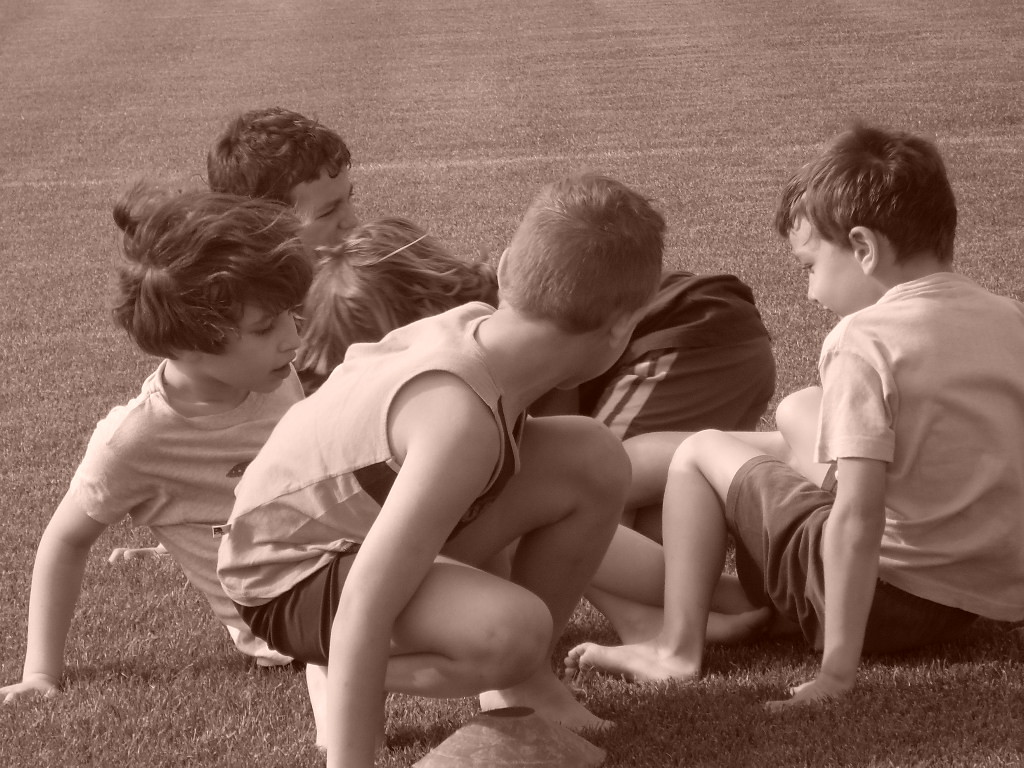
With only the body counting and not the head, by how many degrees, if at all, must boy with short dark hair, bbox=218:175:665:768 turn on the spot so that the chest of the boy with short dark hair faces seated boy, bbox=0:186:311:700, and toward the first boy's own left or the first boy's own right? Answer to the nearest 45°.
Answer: approximately 135° to the first boy's own left

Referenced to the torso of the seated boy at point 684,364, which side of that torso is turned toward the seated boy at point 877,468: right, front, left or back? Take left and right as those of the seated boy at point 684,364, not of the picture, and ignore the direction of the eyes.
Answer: back

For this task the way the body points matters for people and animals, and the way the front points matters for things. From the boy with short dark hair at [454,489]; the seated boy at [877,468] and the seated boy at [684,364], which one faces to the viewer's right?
the boy with short dark hair

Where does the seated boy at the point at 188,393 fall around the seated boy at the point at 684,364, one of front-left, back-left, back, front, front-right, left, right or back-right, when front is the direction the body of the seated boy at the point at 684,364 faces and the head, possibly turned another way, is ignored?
front-left

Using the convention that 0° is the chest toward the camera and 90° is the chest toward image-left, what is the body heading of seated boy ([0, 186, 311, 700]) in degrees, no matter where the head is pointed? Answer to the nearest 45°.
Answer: approximately 315°

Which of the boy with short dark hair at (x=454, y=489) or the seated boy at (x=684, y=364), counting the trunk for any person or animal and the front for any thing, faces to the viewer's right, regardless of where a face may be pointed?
the boy with short dark hair

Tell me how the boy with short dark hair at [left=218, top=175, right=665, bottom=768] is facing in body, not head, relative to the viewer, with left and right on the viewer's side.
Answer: facing to the right of the viewer

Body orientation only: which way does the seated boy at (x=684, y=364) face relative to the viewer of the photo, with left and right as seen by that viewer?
facing to the left of the viewer

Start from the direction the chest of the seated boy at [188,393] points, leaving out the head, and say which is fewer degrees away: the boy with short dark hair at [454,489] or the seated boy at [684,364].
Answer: the boy with short dark hair

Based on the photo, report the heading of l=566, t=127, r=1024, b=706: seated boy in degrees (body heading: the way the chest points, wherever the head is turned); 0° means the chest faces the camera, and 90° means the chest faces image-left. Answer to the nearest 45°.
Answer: approximately 135°

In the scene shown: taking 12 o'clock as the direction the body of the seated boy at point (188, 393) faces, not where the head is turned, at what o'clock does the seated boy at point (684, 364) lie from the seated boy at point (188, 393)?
the seated boy at point (684, 364) is roughly at 10 o'clock from the seated boy at point (188, 393).

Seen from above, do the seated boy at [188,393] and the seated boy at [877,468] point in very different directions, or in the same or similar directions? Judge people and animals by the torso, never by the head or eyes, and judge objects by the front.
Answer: very different directions

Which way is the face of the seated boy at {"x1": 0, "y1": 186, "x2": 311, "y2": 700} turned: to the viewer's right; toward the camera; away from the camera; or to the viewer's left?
to the viewer's right
